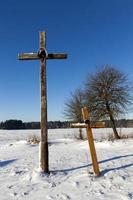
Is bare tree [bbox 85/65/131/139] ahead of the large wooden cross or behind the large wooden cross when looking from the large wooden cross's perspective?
behind

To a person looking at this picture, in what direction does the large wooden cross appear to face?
facing the viewer
